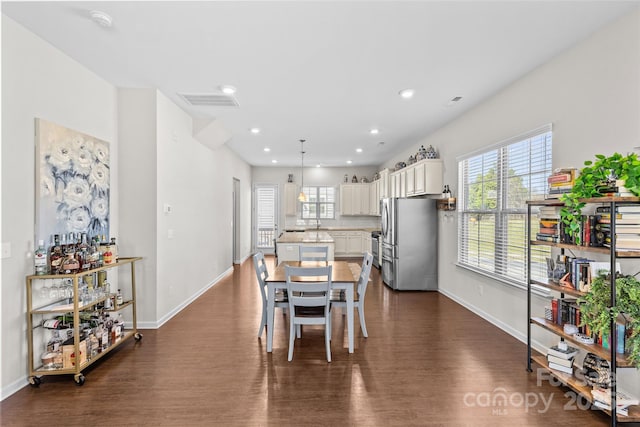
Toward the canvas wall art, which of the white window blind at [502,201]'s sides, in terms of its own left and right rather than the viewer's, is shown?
front

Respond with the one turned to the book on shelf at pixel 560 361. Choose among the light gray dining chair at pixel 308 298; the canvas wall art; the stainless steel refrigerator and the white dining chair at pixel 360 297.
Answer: the canvas wall art

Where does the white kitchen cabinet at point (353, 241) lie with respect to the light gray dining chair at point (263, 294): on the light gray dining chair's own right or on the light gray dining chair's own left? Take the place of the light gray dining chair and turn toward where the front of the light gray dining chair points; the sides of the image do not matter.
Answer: on the light gray dining chair's own left

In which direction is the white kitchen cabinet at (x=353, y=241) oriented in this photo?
toward the camera

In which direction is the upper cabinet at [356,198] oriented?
toward the camera

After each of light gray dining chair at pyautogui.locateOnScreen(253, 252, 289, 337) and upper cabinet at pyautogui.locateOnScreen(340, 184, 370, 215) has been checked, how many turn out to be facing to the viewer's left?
0

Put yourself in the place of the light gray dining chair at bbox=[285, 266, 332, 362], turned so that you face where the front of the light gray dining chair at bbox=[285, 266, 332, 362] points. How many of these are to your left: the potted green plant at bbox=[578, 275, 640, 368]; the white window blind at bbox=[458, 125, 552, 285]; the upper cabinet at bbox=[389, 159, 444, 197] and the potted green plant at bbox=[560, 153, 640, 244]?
0

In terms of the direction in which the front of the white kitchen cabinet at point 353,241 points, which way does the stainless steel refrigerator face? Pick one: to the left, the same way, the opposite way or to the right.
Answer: to the right

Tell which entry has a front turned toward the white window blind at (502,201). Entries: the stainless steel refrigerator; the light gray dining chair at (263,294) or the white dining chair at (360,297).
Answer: the light gray dining chair at (263,294)

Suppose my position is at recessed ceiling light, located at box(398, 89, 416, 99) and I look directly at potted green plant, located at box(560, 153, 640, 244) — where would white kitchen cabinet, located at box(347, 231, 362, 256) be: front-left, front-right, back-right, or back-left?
back-left

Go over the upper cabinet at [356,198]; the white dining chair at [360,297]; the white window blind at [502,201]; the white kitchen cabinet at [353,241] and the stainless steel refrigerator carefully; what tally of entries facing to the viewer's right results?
0

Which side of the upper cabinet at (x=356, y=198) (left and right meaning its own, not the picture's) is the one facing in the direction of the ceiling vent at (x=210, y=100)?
front

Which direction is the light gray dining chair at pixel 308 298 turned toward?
away from the camera

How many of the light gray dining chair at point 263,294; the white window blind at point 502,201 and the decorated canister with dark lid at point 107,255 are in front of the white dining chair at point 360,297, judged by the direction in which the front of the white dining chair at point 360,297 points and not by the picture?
2

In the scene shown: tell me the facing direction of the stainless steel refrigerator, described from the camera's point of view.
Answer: facing to the left of the viewer

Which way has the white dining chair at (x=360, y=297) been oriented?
to the viewer's left

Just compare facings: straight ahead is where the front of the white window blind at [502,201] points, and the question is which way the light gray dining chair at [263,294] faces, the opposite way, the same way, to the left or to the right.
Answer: the opposite way

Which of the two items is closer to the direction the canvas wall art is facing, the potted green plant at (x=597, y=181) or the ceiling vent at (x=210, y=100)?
the potted green plant

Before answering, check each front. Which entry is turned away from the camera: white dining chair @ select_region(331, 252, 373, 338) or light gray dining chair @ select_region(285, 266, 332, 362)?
light gray dining chair @ select_region(285, 266, 332, 362)
